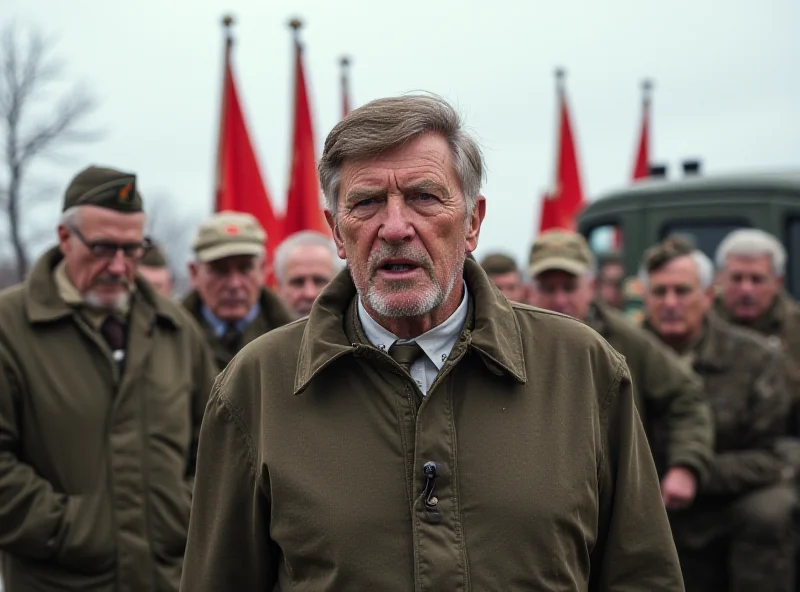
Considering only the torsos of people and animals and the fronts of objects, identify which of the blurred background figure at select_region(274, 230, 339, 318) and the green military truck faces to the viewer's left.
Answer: the green military truck

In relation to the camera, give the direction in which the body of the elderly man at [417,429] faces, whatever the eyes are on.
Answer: toward the camera

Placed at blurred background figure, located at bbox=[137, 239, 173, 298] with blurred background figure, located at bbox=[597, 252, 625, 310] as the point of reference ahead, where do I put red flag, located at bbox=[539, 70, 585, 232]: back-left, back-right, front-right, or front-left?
front-left

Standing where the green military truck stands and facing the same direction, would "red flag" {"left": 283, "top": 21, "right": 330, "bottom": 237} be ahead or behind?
ahead

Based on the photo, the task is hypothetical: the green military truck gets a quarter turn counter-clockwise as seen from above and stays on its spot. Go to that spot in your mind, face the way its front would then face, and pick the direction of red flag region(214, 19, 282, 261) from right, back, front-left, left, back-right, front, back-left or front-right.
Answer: right

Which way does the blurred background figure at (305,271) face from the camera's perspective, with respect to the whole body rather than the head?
toward the camera

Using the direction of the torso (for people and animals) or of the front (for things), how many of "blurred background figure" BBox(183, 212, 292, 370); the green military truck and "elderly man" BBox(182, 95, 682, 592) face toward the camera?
2

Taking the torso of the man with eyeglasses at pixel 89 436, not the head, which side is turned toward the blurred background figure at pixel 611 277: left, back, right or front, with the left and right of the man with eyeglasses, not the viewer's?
left

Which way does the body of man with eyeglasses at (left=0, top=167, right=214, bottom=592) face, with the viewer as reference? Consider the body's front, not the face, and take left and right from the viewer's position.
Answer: facing the viewer and to the right of the viewer

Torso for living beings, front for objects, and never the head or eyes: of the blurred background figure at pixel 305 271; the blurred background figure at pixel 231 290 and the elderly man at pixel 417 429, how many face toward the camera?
3

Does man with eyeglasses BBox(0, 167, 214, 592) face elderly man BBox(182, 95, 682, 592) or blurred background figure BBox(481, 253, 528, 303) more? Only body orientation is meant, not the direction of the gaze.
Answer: the elderly man

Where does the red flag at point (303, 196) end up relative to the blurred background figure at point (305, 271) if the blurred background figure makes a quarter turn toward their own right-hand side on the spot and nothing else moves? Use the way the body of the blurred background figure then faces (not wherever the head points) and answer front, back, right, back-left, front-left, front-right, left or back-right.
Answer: right

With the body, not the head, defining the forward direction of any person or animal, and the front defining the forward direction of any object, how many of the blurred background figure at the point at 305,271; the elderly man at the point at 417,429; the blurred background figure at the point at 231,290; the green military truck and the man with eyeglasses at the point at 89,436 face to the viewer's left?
1

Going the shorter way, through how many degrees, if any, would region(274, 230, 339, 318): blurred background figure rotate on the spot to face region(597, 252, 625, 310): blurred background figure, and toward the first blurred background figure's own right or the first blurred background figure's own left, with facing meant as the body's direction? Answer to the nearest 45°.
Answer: approximately 135° to the first blurred background figure's own left

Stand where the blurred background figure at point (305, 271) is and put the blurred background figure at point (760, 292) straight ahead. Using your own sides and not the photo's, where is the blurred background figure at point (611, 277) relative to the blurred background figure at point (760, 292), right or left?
left
